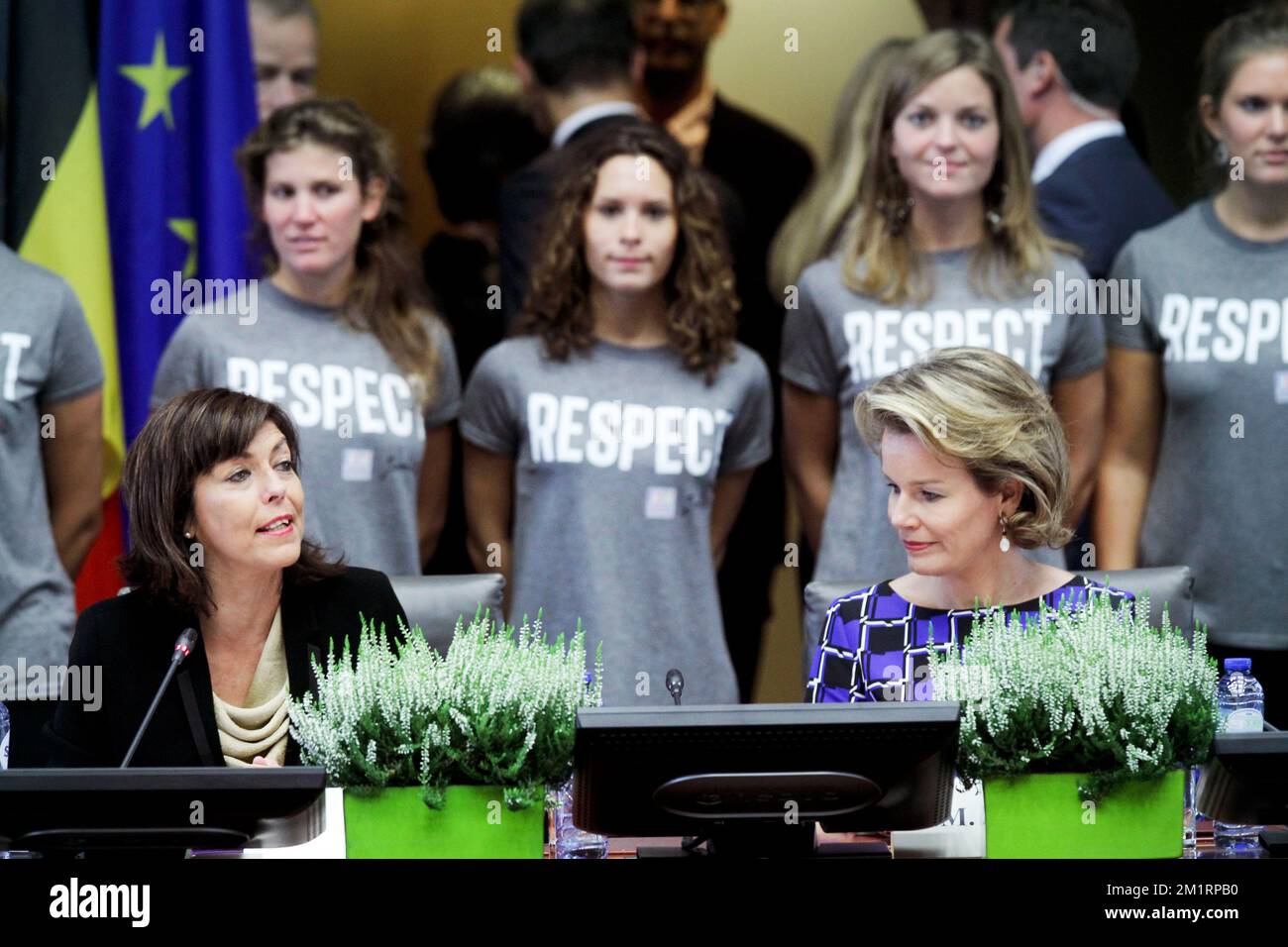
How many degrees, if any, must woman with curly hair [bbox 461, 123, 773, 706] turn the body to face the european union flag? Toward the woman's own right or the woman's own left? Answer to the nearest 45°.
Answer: approximately 90° to the woman's own right

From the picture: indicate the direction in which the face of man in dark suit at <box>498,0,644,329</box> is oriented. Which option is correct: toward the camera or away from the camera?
away from the camera

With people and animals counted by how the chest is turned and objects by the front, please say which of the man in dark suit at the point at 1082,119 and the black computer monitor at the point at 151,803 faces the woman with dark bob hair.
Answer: the black computer monitor

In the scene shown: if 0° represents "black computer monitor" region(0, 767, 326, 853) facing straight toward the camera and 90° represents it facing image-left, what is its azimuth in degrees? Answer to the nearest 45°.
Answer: approximately 180°

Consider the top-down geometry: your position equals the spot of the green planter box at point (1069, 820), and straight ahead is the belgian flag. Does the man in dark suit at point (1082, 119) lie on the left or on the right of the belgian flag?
right

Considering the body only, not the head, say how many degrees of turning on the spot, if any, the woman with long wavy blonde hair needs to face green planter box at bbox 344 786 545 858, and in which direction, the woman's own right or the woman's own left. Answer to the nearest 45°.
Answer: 0° — they already face it

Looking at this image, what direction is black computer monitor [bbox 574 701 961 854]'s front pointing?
away from the camera

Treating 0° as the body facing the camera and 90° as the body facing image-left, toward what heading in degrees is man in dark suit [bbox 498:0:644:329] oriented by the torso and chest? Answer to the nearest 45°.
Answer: approximately 180°

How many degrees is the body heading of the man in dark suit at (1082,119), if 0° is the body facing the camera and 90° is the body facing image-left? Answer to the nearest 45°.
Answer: approximately 135°

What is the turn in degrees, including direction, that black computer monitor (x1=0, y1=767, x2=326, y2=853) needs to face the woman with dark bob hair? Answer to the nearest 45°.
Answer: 0° — it already faces them

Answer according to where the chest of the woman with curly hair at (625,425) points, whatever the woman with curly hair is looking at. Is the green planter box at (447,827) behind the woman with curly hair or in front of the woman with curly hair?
in front

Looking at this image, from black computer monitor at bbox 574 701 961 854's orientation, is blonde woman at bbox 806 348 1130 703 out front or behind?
out front

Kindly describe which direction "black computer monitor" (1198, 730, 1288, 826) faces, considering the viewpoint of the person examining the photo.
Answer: facing away from the viewer

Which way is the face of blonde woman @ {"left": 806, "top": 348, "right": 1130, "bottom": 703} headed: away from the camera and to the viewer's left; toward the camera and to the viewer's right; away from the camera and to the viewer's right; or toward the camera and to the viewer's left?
toward the camera and to the viewer's left
